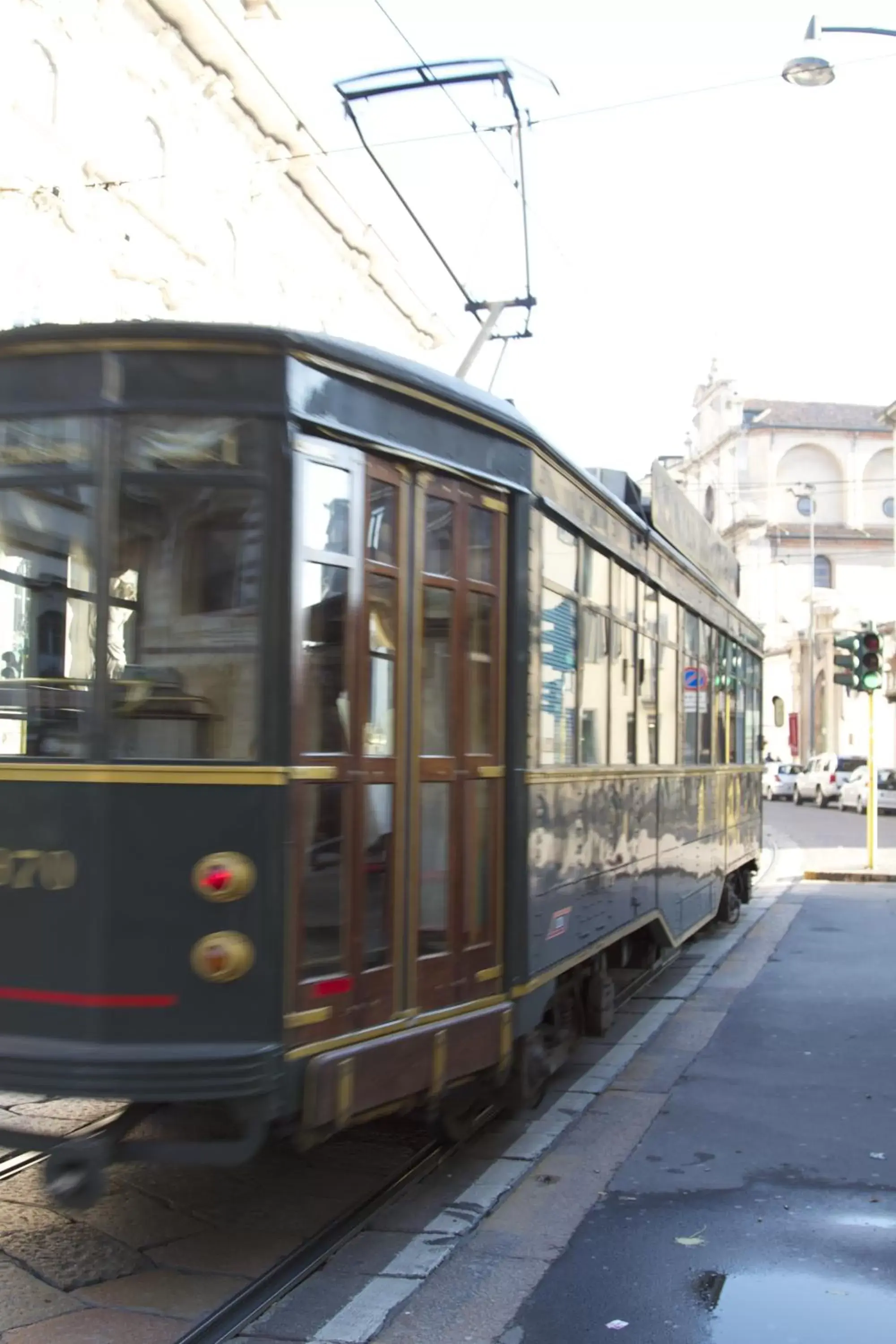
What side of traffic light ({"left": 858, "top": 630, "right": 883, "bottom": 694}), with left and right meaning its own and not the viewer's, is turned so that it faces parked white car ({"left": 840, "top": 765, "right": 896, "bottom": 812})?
back

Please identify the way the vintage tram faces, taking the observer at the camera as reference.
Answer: facing away from the viewer and to the right of the viewer

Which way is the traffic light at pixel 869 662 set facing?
toward the camera

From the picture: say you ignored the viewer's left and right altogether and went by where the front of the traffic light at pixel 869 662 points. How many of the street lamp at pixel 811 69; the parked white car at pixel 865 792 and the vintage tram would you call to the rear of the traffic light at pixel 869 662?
1

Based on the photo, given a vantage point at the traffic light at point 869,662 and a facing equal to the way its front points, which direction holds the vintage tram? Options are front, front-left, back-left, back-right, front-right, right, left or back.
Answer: front
